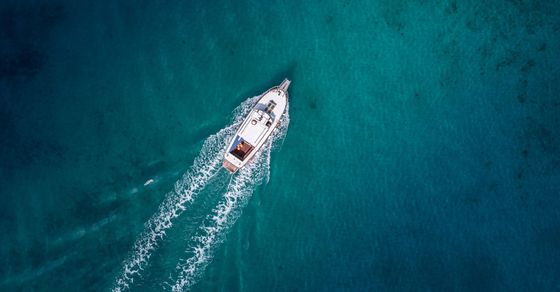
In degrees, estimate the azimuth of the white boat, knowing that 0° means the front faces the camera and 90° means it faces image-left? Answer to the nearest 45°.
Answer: approximately 225°
